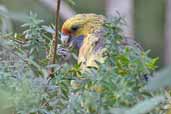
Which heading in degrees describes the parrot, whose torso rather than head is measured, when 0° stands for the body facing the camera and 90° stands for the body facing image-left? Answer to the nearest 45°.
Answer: approximately 90°
